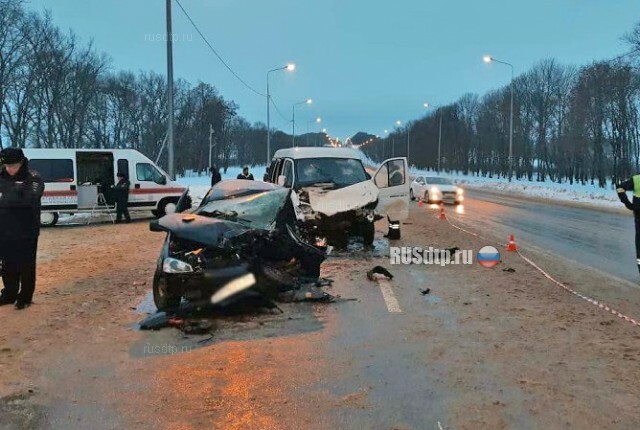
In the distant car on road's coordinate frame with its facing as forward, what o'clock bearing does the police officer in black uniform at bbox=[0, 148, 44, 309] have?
The police officer in black uniform is roughly at 2 o'clock from the distant car on road.

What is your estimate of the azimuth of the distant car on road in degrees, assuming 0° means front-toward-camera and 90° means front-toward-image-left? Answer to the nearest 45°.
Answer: approximately 315°

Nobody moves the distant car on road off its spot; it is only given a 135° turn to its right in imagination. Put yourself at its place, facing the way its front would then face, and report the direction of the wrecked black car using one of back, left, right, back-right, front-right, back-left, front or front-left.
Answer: left

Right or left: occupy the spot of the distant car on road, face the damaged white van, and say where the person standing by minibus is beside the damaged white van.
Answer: right

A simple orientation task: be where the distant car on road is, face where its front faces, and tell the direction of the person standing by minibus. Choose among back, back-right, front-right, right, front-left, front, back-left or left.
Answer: right

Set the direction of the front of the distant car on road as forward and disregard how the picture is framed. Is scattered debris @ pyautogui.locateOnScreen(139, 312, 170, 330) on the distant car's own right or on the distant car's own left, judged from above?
on the distant car's own right

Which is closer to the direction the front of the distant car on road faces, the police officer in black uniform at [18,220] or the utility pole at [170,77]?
the police officer in black uniform

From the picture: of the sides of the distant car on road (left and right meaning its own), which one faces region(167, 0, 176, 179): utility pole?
right

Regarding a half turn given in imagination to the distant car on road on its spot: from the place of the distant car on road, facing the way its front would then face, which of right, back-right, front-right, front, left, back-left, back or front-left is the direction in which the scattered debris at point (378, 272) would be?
back-left
